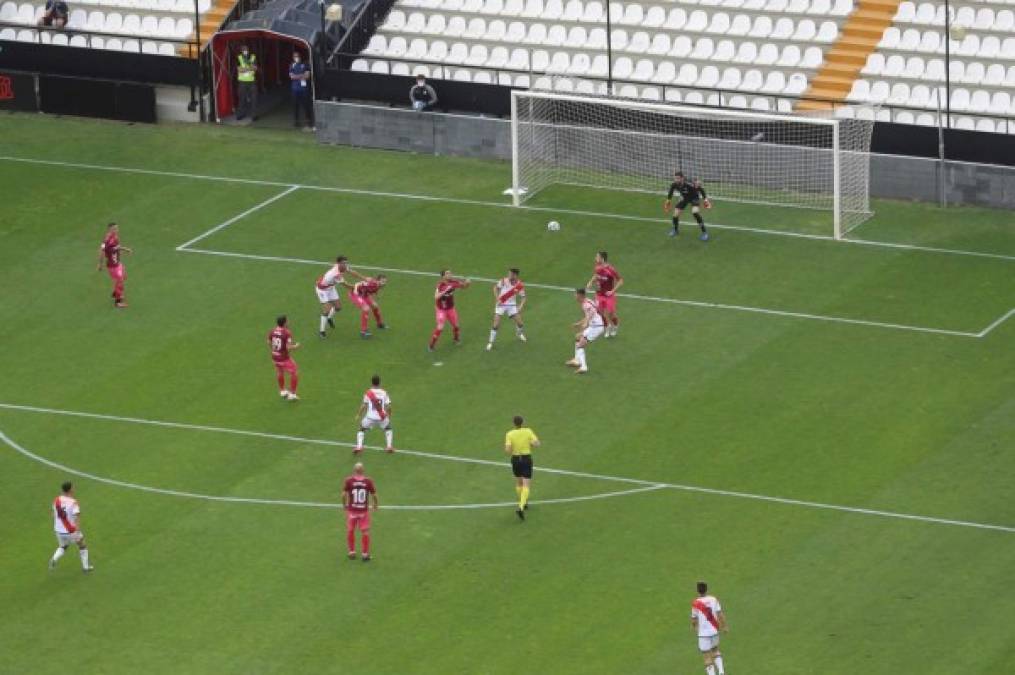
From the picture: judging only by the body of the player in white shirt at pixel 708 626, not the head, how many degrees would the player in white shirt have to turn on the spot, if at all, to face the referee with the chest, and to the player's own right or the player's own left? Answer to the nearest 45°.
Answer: approximately 45° to the player's own left

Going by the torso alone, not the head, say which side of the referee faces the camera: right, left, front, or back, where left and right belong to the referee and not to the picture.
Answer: back

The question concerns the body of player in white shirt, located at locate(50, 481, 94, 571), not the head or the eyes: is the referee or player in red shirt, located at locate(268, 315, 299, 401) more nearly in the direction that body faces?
the player in red shirt

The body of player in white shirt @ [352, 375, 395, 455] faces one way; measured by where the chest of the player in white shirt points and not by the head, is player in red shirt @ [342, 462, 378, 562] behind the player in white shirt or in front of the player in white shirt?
behind

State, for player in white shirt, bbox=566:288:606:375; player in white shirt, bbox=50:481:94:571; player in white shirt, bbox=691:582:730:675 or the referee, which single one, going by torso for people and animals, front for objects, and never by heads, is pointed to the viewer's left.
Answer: player in white shirt, bbox=566:288:606:375

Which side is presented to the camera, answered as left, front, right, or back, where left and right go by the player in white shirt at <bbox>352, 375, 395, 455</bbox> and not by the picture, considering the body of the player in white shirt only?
back

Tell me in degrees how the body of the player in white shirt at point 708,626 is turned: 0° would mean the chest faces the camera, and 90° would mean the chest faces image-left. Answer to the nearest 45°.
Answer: approximately 180°

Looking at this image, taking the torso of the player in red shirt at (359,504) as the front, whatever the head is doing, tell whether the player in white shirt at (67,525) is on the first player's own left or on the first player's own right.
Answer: on the first player's own left

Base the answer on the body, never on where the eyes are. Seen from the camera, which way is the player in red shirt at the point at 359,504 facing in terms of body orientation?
away from the camera
